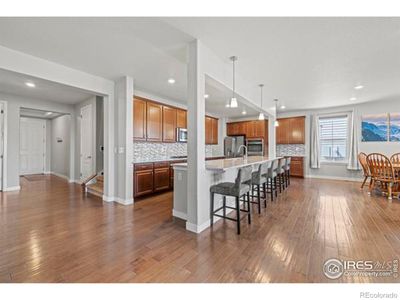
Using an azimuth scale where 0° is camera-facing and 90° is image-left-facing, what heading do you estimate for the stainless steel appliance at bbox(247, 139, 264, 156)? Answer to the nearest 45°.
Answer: approximately 0°

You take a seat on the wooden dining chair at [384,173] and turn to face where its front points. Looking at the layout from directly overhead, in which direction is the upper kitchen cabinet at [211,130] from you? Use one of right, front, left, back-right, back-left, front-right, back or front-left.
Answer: back-left

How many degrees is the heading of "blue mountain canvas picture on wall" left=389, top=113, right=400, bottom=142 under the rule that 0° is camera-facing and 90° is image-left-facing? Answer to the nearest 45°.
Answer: approximately 0°

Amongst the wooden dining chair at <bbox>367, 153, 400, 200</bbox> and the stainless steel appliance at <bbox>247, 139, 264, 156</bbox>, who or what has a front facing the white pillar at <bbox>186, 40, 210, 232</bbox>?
the stainless steel appliance

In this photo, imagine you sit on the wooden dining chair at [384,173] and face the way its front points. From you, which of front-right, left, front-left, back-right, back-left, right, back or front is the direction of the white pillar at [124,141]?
back

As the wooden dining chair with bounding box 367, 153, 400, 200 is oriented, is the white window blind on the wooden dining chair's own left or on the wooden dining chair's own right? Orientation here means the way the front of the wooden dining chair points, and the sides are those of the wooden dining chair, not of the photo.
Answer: on the wooden dining chair's own left

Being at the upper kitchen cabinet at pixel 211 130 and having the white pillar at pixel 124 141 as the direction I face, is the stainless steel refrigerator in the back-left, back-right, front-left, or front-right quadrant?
back-left
